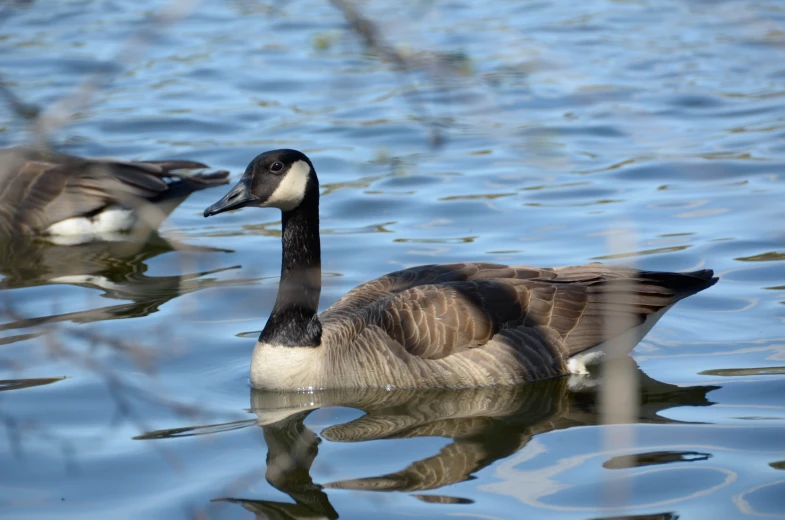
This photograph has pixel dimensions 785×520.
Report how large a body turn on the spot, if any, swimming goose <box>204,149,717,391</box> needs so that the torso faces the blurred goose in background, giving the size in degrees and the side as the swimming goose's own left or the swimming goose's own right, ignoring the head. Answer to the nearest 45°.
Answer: approximately 45° to the swimming goose's own right

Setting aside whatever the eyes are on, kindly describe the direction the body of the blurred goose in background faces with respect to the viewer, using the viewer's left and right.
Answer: facing to the left of the viewer

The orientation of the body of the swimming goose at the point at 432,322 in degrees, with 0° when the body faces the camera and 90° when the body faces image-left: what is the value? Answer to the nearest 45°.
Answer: approximately 90°

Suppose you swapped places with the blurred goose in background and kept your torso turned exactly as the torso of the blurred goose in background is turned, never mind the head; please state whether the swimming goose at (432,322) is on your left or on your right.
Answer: on your left

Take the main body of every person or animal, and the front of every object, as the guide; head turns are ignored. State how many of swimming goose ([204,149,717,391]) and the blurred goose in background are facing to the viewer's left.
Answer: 2
